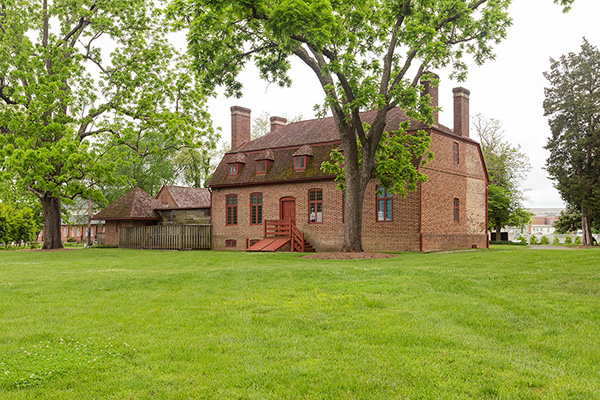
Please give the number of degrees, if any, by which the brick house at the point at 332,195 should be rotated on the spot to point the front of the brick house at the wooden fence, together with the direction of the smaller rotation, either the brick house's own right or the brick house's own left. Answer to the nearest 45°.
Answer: approximately 45° to the brick house's own right

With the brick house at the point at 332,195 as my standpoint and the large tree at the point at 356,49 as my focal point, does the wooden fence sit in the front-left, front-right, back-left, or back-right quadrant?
back-right

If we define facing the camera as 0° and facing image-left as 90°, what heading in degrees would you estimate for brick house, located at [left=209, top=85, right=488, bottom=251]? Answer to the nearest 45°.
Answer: approximately 45°

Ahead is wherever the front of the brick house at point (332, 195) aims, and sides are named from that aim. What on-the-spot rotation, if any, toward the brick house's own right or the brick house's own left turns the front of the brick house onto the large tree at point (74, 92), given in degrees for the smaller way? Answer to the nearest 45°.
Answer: approximately 45° to the brick house's own right

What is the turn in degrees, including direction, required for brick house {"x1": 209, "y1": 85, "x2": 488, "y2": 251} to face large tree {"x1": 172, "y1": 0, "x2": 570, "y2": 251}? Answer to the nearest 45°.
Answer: approximately 45° to its left
